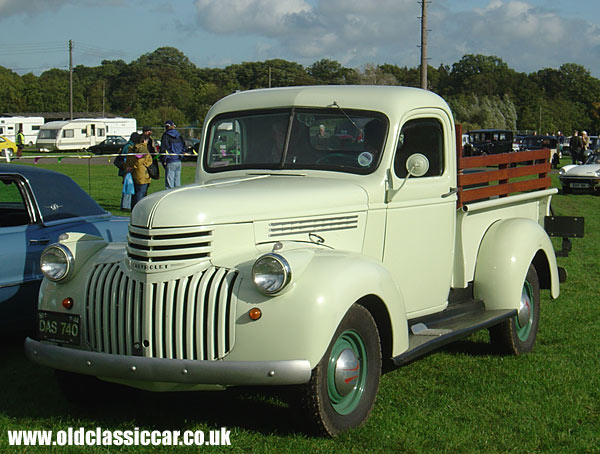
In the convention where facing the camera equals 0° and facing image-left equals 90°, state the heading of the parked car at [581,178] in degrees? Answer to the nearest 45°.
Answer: approximately 45°

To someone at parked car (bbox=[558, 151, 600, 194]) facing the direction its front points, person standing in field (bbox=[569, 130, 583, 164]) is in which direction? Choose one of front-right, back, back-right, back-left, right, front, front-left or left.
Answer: back-right

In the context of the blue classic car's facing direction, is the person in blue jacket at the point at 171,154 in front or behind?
behind

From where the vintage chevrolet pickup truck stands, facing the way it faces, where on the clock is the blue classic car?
The blue classic car is roughly at 3 o'clock from the vintage chevrolet pickup truck.

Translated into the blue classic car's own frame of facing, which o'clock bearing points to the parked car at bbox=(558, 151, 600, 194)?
The parked car is roughly at 6 o'clock from the blue classic car.
